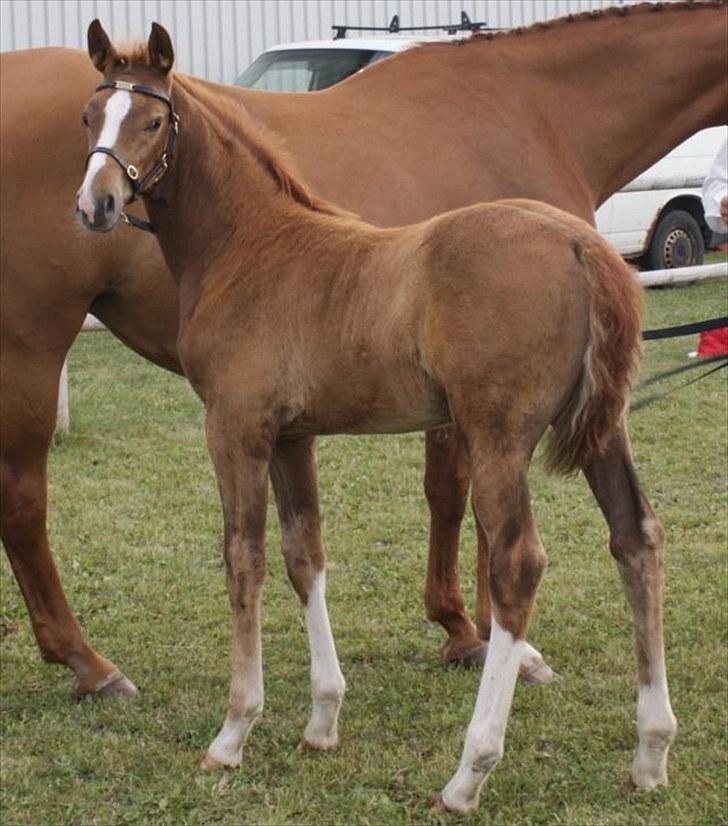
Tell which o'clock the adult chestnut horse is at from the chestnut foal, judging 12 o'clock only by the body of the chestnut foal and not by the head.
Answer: The adult chestnut horse is roughly at 3 o'clock from the chestnut foal.

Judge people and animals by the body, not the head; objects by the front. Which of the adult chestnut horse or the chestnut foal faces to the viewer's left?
the chestnut foal

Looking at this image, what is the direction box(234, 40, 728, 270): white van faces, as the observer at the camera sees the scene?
facing the viewer and to the left of the viewer

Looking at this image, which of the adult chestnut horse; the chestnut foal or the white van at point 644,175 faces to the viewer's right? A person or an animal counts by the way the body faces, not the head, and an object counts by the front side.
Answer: the adult chestnut horse

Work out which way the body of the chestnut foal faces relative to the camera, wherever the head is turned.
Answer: to the viewer's left

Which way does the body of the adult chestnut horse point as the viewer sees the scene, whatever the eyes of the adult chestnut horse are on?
to the viewer's right

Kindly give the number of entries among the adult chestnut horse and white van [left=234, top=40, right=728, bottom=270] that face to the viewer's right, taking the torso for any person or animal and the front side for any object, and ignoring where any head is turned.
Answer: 1

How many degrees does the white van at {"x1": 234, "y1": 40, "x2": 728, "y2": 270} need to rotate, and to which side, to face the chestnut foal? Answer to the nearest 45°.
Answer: approximately 45° to its left

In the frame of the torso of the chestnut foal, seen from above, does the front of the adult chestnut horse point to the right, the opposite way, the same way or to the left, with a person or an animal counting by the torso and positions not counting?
the opposite way

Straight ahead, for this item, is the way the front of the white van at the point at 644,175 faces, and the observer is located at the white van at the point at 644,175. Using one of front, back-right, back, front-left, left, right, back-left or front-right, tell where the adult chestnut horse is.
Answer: front-left

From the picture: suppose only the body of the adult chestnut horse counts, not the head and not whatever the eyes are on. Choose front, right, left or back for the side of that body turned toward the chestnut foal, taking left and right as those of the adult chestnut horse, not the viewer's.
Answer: right

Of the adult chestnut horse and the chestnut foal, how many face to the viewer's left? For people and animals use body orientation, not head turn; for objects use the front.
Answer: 1
